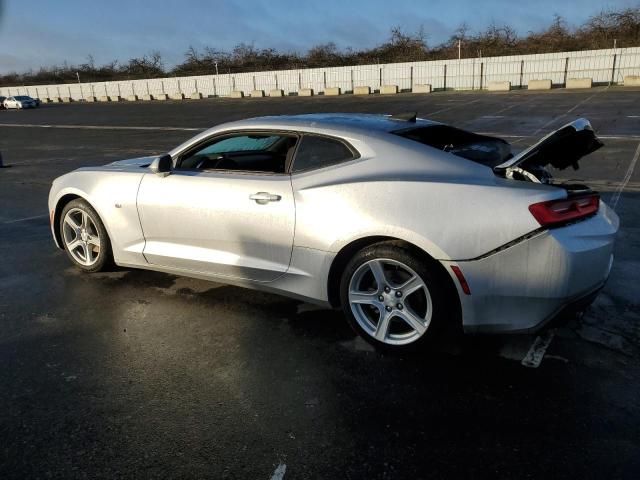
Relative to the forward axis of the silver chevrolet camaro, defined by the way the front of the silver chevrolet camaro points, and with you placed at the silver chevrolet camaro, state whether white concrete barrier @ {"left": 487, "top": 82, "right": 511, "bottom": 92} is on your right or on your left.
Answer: on your right

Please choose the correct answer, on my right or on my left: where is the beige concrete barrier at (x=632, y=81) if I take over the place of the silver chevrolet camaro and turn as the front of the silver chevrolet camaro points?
on my right

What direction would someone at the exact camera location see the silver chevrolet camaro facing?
facing away from the viewer and to the left of the viewer

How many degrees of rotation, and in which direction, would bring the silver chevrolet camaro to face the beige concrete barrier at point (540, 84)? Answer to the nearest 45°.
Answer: approximately 45° to its right

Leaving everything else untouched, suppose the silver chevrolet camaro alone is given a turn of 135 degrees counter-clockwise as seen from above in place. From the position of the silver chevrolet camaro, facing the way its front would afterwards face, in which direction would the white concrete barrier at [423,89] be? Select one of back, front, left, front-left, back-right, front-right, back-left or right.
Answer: back

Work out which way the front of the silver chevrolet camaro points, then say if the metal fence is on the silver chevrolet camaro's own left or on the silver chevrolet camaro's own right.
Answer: on the silver chevrolet camaro's own right

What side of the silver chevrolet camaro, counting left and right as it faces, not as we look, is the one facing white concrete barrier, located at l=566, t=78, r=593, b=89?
right
